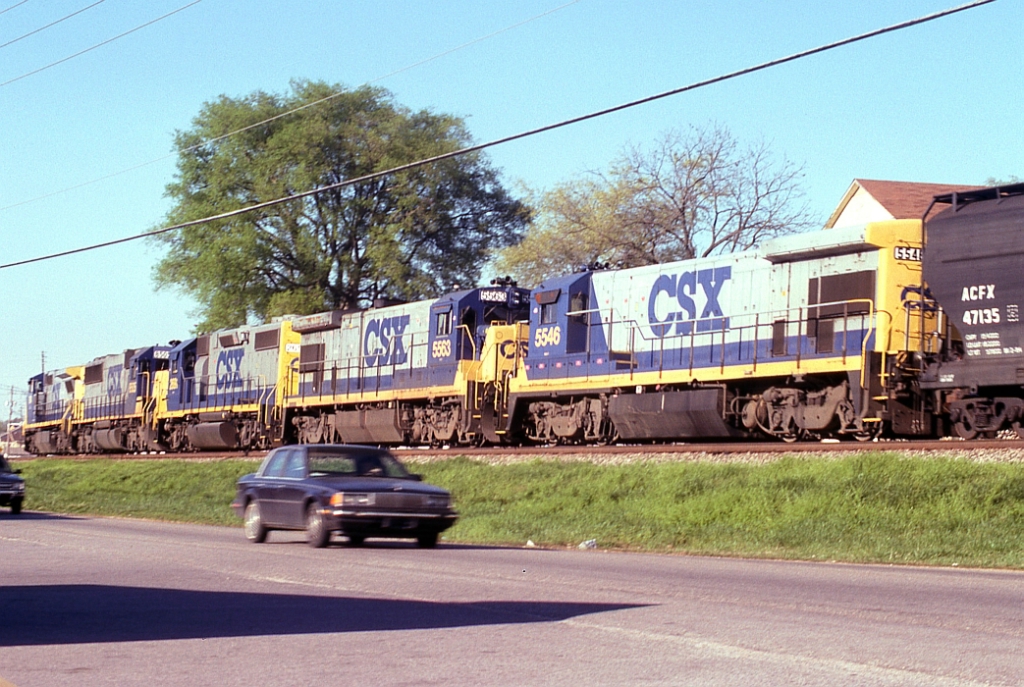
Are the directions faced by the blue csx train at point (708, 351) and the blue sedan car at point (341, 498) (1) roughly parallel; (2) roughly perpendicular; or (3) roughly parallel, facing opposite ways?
roughly parallel, facing opposite ways

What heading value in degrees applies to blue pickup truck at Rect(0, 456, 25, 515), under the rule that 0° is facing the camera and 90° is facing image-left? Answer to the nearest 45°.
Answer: approximately 315°

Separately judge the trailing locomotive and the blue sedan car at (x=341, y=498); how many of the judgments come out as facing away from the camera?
0

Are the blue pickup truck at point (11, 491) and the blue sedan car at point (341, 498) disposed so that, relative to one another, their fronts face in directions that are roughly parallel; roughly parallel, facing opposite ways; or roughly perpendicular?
roughly parallel

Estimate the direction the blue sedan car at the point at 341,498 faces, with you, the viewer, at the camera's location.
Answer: facing the viewer and to the right of the viewer

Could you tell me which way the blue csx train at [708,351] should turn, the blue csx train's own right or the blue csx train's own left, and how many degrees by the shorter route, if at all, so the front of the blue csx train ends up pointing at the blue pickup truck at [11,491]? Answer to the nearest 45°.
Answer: approximately 45° to the blue csx train's own left

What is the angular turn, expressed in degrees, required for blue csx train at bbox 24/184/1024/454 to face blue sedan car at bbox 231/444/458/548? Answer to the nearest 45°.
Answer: approximately 90° to its left

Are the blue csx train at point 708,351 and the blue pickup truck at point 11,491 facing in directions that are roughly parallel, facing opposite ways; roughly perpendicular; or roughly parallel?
roughly parallel, facing opposite ways
